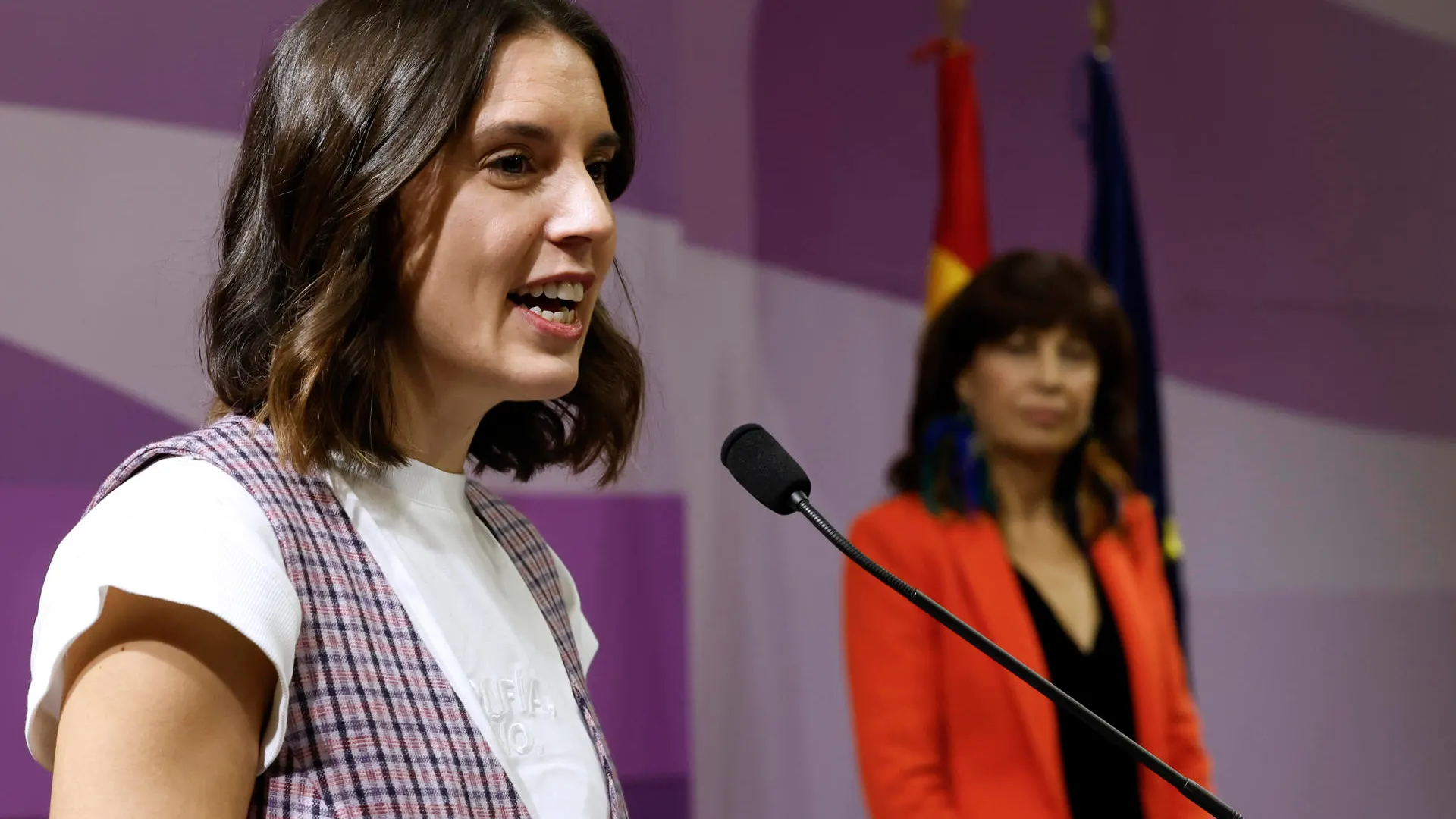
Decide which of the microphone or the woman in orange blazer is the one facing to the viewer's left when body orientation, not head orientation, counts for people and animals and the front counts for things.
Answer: the microphone

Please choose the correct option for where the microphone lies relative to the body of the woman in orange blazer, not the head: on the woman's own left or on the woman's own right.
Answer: on the woman's own right

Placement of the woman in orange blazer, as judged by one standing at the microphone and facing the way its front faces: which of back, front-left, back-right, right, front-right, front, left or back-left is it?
right

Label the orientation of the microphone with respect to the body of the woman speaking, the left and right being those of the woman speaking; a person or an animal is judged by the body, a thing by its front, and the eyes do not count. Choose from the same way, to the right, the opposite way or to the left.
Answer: the opposite way

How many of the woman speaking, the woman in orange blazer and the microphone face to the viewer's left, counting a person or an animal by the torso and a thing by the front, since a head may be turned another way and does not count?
1

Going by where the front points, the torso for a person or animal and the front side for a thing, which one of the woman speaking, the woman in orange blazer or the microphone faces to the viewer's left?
the microphone

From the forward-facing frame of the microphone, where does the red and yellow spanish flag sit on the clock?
The red and yellow spanish flag is roughly at 3 o'clock from the microphone.

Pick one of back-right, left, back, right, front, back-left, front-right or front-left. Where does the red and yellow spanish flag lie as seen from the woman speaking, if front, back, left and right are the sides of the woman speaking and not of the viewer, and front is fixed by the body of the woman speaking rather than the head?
left

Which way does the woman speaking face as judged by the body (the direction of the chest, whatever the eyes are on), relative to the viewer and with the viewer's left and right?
facing the viewer and to the right of the viewer

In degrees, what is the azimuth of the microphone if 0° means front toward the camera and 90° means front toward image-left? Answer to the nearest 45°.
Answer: approximately 90°
